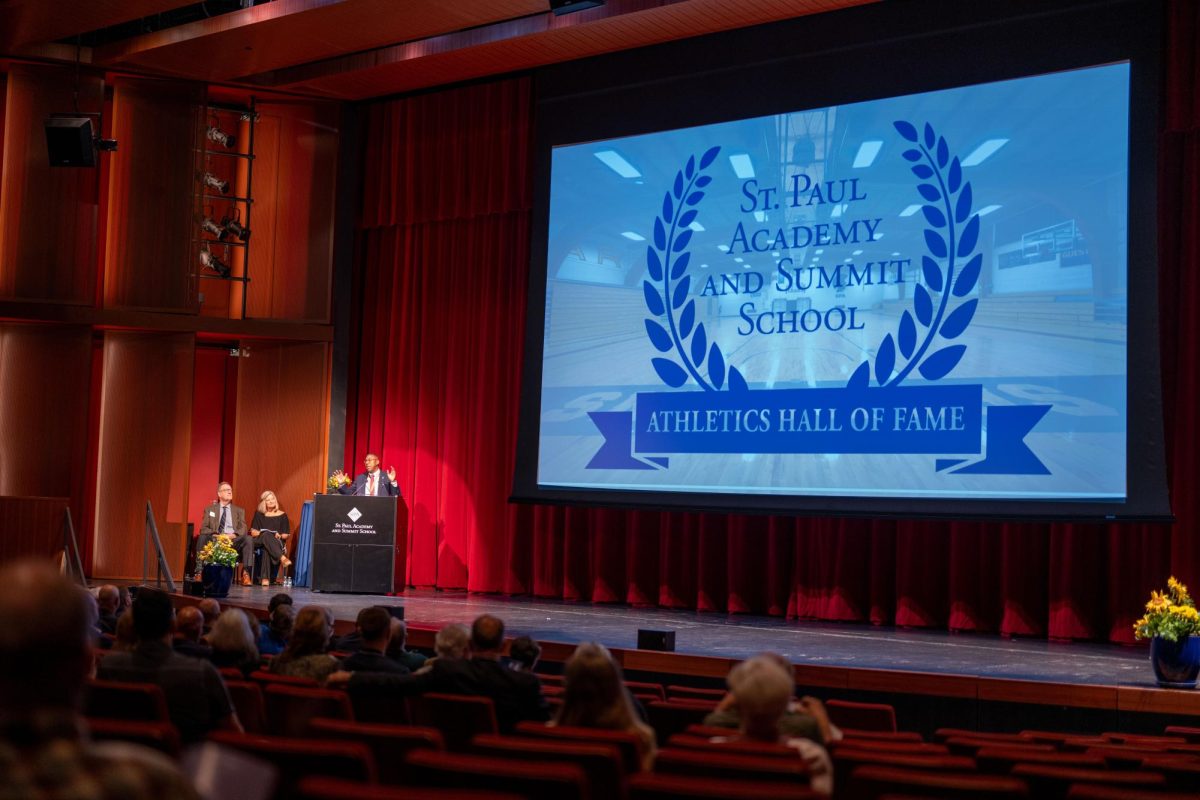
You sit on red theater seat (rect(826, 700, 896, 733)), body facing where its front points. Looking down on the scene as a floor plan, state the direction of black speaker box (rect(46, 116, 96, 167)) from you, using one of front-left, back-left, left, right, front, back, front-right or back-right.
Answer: left

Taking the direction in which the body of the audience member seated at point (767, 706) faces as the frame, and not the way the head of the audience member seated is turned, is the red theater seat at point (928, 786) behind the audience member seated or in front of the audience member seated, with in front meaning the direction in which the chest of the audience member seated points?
behind

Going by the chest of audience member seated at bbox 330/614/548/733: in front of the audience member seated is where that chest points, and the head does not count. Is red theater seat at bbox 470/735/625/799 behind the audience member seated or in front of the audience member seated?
behind

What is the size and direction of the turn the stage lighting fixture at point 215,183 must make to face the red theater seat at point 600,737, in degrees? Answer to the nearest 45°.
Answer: approximately 90° to its right

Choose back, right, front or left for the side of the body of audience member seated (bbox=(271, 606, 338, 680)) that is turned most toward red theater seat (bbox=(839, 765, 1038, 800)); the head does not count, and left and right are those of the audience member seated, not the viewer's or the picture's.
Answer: right

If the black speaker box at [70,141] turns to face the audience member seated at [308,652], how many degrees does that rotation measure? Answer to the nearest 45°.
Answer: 0° — it already faces them

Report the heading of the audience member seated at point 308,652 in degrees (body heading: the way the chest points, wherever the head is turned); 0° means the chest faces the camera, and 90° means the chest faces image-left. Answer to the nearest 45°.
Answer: approximately 225°

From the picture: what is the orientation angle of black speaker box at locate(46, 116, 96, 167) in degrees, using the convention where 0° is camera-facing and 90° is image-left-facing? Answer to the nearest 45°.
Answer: approximately 0°

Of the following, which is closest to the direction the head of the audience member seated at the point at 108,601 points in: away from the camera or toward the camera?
away from the camera

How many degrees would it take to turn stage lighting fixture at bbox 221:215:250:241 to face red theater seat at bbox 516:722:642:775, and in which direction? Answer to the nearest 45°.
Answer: approximately 90° to its right

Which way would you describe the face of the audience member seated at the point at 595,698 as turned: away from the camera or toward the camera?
away from the camera

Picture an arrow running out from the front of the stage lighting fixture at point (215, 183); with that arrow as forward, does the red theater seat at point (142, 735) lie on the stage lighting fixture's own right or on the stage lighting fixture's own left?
on the stage lighting fixture's own right

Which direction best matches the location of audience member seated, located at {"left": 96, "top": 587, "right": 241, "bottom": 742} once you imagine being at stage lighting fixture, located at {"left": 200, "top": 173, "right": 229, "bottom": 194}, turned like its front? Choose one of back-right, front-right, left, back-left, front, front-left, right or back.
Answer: right

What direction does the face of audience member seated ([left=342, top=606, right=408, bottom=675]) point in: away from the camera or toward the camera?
away from the camera

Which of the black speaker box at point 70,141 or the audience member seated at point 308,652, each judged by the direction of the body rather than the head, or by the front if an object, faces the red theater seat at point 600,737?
the black speaker box

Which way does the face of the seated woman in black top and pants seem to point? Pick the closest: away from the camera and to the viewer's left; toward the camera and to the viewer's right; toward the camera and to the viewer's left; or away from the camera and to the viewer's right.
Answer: toward the camera and to the viewer's right

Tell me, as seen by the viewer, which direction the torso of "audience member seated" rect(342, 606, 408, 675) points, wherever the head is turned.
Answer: away from the camera

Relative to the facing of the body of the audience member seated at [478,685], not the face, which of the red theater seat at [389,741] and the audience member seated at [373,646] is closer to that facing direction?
the audience member seated

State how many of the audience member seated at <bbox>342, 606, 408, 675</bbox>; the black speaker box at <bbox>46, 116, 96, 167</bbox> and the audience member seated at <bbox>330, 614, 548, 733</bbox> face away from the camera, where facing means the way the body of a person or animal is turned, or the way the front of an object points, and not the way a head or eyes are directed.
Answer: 2
